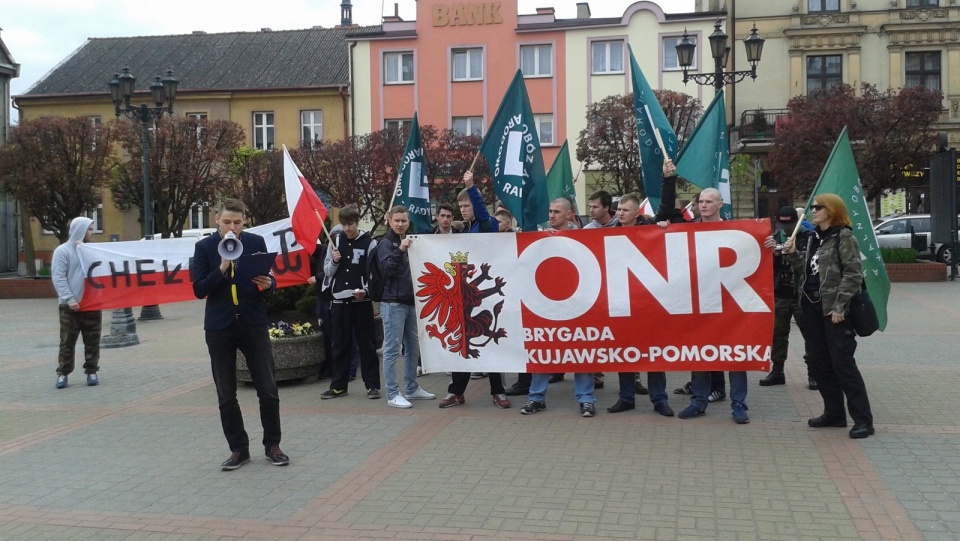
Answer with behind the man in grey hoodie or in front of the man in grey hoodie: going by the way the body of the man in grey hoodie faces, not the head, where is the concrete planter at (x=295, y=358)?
in front

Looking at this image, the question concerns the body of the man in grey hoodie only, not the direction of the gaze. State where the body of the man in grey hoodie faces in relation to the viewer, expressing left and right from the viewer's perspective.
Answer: facing the viewer and to the right of the viewer

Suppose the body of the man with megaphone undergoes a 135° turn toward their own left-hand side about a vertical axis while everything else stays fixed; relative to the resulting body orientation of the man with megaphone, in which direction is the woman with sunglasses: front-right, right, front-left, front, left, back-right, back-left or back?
front-right

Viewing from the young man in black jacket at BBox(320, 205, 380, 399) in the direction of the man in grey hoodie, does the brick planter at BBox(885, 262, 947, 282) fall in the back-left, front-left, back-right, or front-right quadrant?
back-right

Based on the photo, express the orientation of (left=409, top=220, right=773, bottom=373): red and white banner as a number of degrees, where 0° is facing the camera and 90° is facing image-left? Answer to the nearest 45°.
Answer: approximately 0°

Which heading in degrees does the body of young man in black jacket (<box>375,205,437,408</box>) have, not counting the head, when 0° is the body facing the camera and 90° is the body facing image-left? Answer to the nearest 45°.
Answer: approximately 315°

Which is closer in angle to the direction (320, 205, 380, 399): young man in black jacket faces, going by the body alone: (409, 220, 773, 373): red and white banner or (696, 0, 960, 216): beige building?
the red and white banner

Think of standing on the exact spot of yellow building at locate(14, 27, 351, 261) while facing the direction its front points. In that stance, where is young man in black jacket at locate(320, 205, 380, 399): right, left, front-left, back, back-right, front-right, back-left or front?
front

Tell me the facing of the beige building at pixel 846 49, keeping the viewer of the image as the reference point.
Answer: facing the viewer

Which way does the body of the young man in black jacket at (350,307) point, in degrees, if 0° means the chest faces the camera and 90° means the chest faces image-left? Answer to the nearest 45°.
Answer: approximately 0°

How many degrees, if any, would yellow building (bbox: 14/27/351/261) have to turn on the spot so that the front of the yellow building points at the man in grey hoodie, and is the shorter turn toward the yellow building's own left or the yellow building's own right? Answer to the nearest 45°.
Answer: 0° — it already faces them

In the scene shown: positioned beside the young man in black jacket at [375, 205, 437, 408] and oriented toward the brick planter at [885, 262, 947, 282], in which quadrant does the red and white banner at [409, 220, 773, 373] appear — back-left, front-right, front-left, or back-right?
front-right

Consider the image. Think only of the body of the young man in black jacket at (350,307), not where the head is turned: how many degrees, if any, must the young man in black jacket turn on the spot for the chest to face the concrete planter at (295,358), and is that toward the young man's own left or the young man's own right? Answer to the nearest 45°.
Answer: approximately 135° to the young man's own right

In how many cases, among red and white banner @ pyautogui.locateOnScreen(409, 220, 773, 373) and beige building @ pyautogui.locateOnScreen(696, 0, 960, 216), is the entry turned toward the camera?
2

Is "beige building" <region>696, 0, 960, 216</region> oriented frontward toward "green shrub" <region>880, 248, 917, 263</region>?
yes

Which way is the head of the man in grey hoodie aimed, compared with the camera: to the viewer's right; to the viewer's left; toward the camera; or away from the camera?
to the viewer's right
